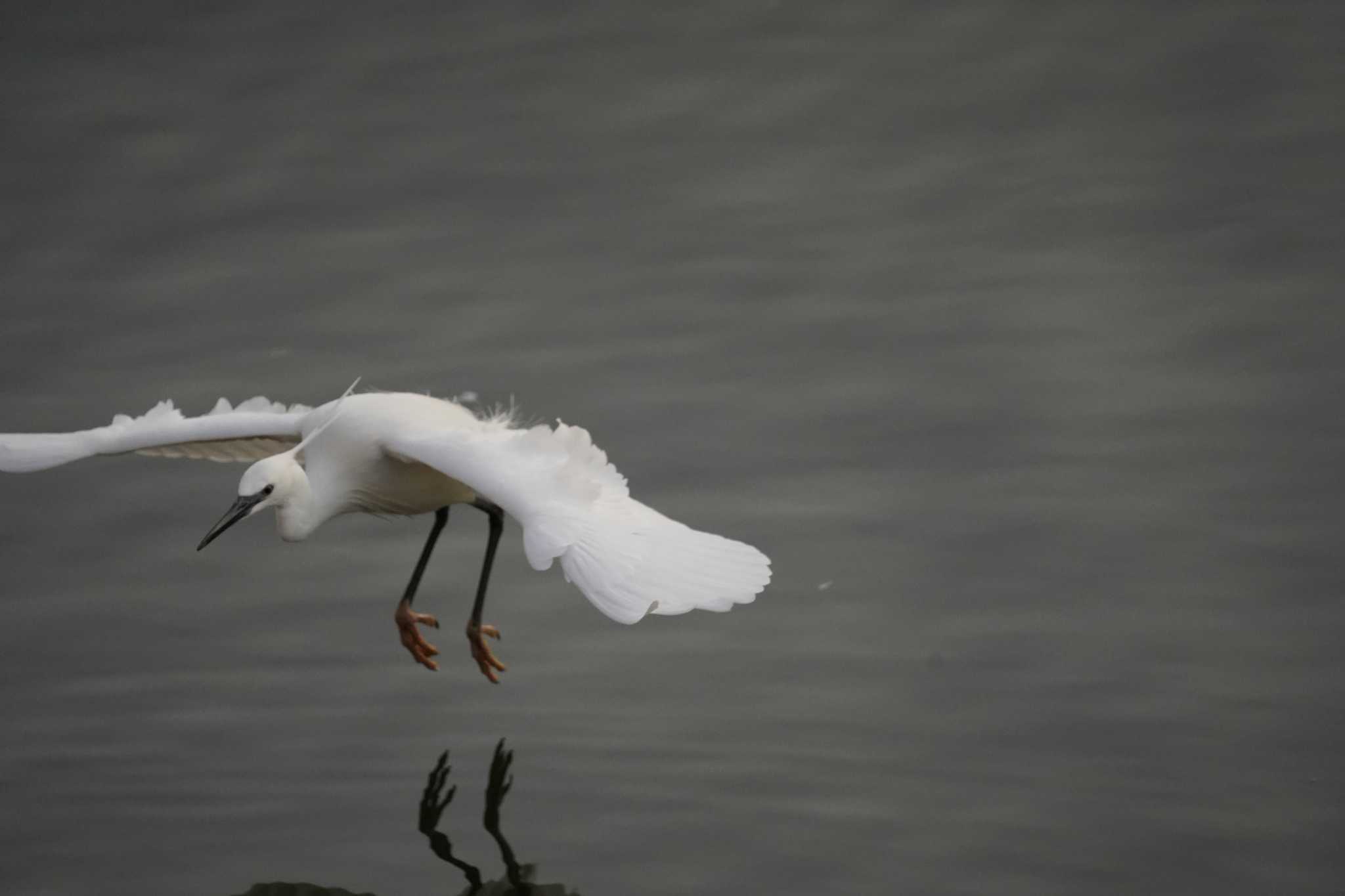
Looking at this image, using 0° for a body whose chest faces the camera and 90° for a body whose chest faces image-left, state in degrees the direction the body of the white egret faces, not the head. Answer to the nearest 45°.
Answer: approximately 45°
